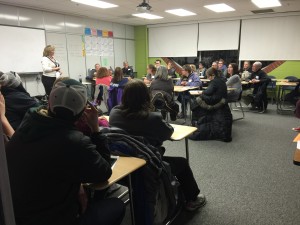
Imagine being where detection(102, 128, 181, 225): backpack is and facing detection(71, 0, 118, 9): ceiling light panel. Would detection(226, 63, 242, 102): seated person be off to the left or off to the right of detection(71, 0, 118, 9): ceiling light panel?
right

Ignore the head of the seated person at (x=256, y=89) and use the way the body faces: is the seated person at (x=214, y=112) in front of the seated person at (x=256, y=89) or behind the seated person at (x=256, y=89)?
in front

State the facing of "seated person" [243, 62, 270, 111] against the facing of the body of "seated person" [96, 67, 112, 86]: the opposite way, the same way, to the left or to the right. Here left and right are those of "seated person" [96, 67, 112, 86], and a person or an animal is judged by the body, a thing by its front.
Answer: to the left

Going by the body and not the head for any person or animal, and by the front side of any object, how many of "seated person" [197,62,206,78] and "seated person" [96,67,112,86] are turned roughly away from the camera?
1

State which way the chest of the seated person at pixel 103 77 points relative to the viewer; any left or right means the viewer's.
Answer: facing away from the viewer

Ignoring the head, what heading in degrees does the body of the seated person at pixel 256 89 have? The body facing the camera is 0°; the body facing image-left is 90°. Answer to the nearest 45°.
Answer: approximately 45°

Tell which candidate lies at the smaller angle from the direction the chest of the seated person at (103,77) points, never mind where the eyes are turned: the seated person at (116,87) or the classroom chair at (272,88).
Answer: the classroom chair

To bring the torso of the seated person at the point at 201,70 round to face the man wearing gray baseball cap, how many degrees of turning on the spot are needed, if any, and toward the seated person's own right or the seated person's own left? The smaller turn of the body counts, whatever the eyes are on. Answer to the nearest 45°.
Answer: approximately 45° to the seated person's own left

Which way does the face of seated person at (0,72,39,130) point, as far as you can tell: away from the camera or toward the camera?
away from the camera
